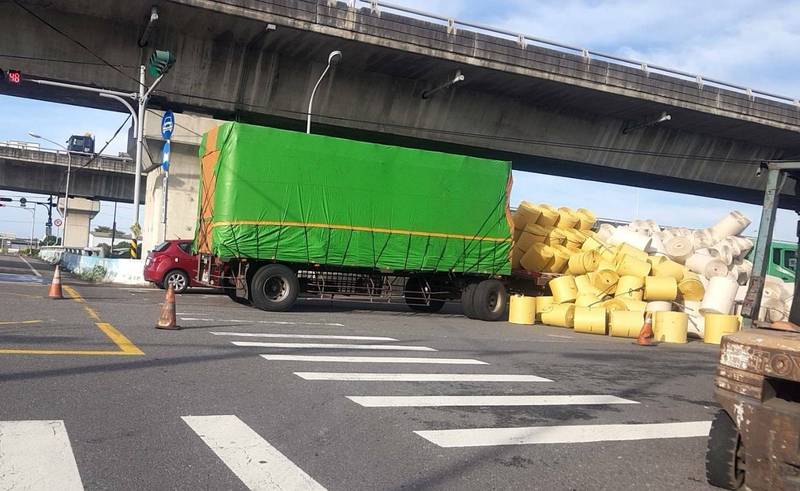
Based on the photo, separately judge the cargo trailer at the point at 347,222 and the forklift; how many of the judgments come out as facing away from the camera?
1

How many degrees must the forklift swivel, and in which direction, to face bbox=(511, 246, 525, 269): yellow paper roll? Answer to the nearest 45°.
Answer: approximately 45° to its left

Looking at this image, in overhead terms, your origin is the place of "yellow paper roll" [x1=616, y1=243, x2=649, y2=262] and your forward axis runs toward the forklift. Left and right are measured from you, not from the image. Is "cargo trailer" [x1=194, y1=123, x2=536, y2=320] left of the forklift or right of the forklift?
right

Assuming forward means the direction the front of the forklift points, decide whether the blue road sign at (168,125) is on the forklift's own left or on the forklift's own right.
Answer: on the forklift's own left

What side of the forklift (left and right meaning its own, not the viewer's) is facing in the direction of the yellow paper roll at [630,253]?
front

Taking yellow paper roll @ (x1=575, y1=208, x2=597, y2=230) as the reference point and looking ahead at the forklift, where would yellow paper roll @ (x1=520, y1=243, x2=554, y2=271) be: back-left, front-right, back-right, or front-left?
front-right

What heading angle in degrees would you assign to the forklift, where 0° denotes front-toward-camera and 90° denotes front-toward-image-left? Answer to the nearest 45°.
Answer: approximately 180°

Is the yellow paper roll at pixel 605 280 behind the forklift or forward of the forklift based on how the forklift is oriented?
forward
